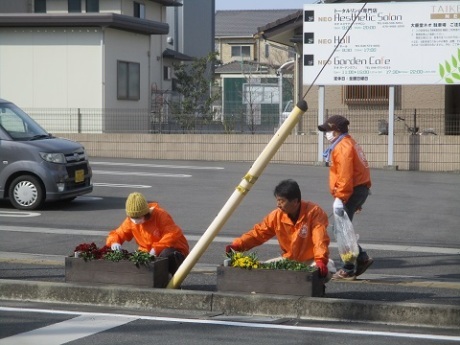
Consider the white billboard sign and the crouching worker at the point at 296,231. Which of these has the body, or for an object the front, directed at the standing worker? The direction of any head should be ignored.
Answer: the white billboard sign

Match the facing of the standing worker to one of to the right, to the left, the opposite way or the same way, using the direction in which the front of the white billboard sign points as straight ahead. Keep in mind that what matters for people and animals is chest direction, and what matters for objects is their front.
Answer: to the right

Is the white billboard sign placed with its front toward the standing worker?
yes

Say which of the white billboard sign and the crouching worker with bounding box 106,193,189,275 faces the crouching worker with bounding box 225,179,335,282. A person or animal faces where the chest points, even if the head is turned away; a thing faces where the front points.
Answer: the white billboard sign

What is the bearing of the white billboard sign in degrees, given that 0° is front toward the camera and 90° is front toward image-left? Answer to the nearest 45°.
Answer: approximately 0°

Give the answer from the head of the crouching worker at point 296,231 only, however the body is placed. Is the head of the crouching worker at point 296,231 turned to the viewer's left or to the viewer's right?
to the viewer's left

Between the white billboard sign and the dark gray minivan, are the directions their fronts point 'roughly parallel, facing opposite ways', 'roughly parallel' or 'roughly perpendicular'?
roughly perpendicular
